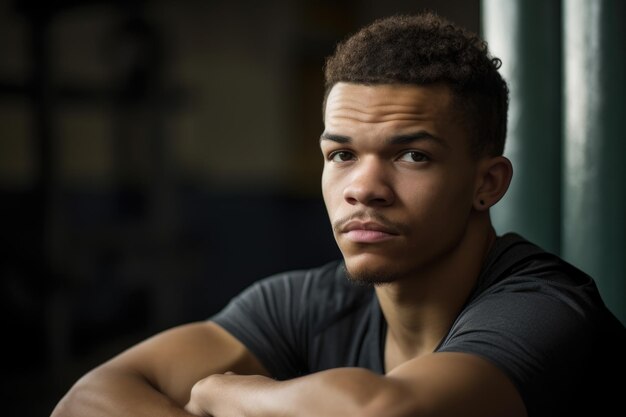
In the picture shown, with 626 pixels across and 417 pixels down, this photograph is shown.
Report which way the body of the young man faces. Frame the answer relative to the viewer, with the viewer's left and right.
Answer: facing the viewer and to the left of the viewer

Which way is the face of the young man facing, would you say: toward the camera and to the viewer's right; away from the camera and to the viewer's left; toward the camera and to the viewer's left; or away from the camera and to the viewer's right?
toward the camera and to the viewer's left

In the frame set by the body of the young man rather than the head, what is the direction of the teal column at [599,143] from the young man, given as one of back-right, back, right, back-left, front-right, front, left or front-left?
back

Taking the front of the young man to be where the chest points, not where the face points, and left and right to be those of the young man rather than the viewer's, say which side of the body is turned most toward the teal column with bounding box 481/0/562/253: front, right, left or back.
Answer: back
